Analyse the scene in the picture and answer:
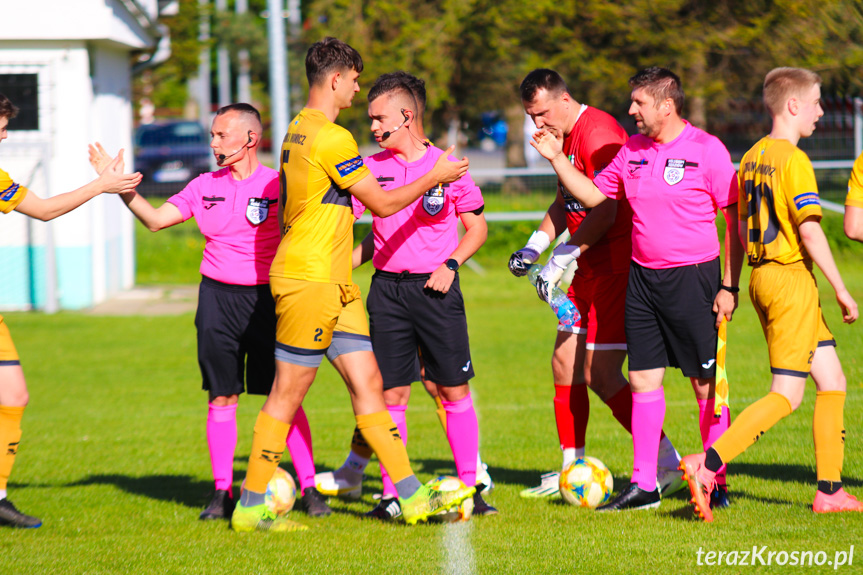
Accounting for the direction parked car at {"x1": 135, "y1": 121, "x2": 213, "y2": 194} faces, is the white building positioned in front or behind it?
in front
